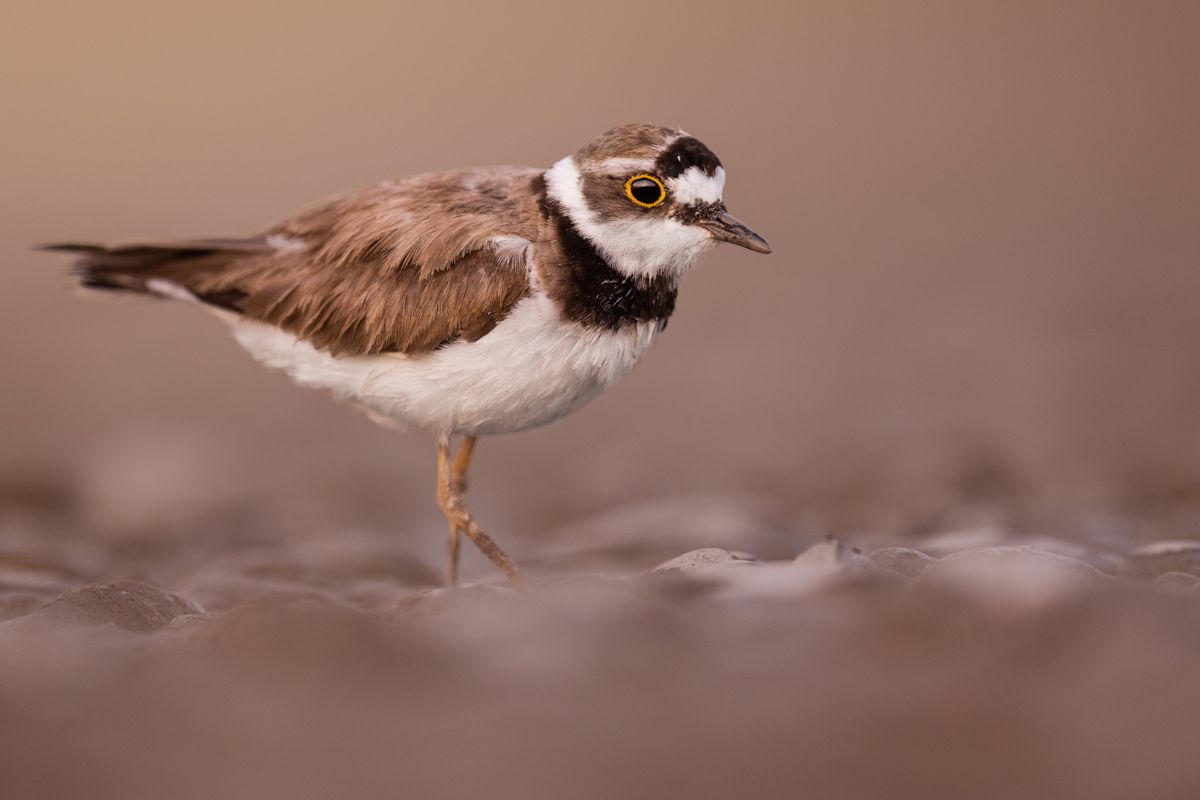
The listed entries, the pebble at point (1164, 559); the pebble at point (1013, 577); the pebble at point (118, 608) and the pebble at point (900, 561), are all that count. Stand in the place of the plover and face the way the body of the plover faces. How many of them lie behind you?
1

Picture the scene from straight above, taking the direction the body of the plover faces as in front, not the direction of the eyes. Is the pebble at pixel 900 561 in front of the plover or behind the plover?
in front

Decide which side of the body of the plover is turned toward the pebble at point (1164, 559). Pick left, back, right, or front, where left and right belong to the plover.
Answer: front

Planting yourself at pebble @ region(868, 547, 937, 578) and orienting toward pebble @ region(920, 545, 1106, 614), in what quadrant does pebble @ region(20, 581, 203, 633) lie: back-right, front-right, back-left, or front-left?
back-right

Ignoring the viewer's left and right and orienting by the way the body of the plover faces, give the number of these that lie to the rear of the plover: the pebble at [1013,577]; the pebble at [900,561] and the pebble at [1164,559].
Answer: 0

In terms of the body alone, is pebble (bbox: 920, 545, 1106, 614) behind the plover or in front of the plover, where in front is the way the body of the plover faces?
in front

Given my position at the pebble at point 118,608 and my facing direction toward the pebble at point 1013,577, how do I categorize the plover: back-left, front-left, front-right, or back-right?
front-left

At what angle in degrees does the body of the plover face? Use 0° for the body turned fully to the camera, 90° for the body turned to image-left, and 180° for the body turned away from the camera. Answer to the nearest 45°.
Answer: approximately 270°

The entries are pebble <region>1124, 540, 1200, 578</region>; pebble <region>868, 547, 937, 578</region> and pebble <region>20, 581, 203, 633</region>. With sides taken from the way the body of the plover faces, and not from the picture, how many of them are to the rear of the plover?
1

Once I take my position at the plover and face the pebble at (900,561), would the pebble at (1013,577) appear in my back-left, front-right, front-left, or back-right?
front-right

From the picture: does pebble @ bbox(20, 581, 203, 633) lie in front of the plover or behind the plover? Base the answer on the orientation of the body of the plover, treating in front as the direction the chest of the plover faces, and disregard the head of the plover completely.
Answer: behind
